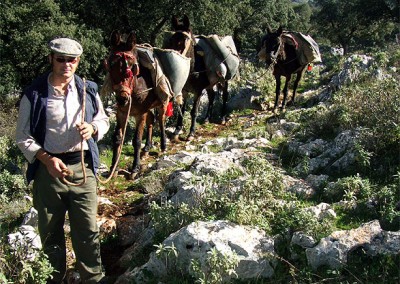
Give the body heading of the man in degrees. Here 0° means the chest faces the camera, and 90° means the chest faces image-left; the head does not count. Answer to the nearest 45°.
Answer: approximately 0°

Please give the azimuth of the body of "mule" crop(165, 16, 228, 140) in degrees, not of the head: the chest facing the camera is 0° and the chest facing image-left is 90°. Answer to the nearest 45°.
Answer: approximately 45°

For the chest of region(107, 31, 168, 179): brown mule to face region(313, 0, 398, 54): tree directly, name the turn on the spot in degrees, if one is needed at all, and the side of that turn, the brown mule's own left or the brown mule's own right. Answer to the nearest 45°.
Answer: approximately 180°

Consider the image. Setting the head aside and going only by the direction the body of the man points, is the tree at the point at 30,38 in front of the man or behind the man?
behind

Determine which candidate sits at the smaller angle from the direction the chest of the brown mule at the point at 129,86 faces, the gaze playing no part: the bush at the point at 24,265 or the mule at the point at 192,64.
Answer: the bush

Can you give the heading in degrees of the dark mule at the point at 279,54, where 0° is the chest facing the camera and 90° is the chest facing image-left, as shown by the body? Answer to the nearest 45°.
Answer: approximately 45°

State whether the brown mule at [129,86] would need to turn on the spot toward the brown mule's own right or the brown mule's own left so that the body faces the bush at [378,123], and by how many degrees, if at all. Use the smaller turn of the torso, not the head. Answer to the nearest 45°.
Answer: approximately 90° to the brown mule's own left

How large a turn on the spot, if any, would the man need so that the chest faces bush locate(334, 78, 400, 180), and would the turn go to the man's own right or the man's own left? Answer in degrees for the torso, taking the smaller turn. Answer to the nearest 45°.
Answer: approximately 90° to the man's own left
